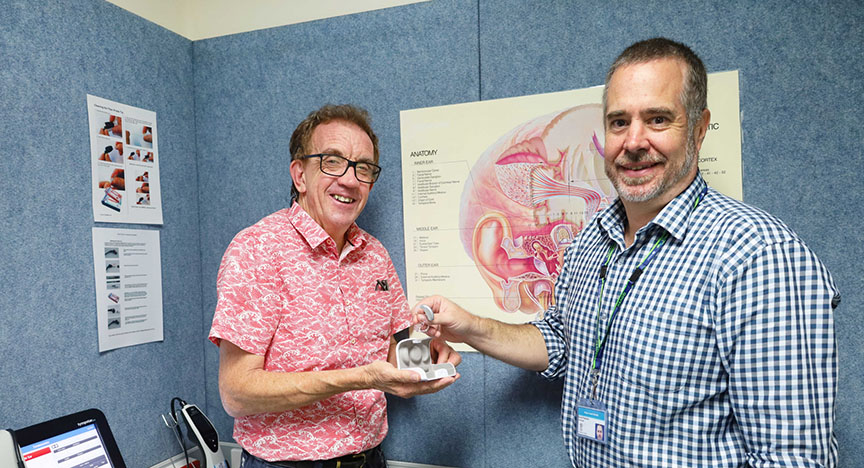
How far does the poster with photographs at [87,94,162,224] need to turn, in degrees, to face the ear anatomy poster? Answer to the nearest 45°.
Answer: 0° — it already faces it

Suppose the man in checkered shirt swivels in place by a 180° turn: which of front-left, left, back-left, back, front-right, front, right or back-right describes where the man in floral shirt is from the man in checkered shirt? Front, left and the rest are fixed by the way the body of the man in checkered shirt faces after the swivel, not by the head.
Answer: back-left

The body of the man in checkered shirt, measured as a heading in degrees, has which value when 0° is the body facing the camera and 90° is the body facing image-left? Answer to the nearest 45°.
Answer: approximately 45°

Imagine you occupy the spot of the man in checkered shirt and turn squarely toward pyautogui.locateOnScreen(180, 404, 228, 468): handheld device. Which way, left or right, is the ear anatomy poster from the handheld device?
right

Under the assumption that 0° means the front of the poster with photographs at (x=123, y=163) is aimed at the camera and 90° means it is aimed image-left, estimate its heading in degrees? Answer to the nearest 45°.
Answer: approximately 315°

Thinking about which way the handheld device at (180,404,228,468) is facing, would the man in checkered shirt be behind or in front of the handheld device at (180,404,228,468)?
in front

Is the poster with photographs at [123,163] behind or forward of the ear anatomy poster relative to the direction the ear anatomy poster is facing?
forward

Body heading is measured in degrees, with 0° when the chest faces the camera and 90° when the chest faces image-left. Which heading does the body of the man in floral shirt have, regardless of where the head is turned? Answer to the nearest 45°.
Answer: approximately 315°

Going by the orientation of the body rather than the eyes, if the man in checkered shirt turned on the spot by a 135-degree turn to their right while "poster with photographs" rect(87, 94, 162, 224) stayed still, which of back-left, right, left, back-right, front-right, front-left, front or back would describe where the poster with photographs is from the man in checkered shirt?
left

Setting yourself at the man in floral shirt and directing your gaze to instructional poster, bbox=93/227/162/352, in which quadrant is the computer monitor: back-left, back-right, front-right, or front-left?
front-left

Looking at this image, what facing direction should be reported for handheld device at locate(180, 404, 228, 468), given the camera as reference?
facing the viewer and to the right of the viewer

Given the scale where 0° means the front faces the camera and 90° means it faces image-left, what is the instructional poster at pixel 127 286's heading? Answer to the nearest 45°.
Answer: approximately 315°
